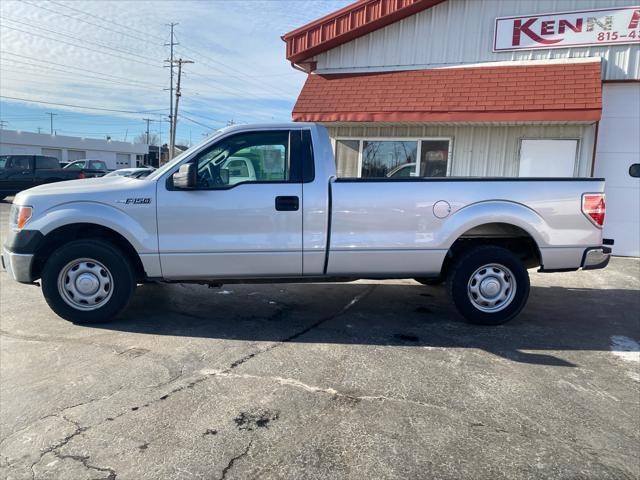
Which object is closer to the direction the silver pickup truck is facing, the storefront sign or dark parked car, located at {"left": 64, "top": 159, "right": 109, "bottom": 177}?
the dark parked car

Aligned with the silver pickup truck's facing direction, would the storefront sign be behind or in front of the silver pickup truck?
behind

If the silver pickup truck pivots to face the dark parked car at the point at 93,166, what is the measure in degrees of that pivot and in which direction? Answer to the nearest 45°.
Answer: approximately 45° to its right

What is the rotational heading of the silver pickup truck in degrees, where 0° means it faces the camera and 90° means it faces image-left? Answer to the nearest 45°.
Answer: approximately 90°
